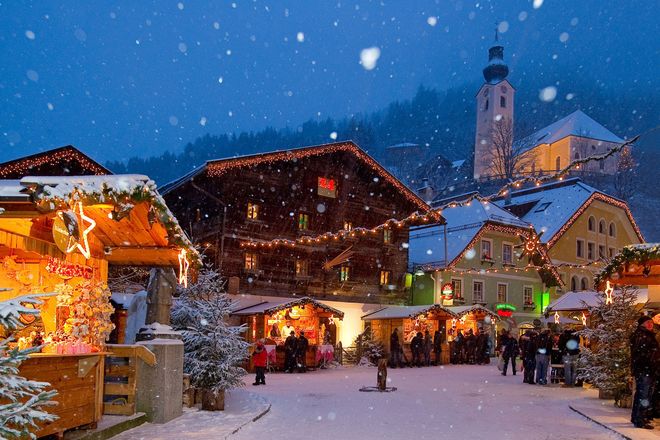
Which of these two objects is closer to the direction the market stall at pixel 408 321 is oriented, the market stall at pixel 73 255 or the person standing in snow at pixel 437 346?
the person standing in snow

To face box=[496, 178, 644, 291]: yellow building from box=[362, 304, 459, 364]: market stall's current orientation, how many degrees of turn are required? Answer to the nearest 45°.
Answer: approximately 90° to its left

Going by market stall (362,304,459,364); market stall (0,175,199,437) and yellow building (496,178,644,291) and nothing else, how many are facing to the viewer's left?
0

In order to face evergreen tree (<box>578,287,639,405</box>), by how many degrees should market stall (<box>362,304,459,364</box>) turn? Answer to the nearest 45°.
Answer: approximately 45° to its right

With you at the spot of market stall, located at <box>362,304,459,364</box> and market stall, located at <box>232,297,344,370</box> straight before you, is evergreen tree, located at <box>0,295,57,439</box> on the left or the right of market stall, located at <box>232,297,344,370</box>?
left

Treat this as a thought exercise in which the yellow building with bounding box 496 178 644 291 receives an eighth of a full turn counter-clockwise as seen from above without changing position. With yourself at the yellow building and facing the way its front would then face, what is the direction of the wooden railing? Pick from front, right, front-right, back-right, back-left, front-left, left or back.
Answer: right

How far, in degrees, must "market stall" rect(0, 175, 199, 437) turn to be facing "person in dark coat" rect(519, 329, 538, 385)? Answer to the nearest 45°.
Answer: approximately 90° to its left

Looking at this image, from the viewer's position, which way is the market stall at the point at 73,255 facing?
facing the viewer and to the right of the viewer

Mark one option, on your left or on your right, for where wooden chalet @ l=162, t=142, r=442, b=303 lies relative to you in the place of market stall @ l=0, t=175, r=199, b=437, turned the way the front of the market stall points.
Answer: on your left

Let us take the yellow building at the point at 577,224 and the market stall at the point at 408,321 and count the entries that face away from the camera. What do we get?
0
